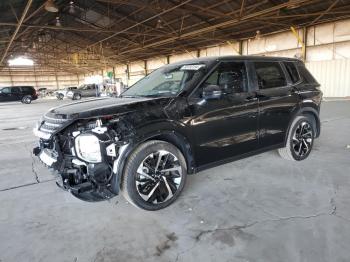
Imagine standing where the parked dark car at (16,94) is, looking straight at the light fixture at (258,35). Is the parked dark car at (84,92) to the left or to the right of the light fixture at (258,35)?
left

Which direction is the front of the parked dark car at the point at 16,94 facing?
to the viewer's left

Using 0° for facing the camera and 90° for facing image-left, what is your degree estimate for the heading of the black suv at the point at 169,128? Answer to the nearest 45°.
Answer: approximately 45°

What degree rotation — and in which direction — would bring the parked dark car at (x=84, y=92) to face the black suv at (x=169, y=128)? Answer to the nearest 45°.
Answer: approximately 45° to its left

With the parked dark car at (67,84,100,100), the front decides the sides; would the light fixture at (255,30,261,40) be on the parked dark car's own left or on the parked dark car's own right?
on the parked dark car's own left

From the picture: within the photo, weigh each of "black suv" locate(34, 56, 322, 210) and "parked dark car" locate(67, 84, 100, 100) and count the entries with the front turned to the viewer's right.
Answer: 0

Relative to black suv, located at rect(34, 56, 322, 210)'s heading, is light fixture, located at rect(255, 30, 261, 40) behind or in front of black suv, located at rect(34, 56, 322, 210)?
behind

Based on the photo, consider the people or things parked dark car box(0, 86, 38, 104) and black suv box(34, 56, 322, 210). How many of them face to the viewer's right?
0

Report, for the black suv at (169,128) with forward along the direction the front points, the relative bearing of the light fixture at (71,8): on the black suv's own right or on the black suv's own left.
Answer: on the black suv's own right

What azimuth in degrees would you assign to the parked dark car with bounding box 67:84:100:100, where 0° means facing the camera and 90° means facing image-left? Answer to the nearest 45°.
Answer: approximately 45°
